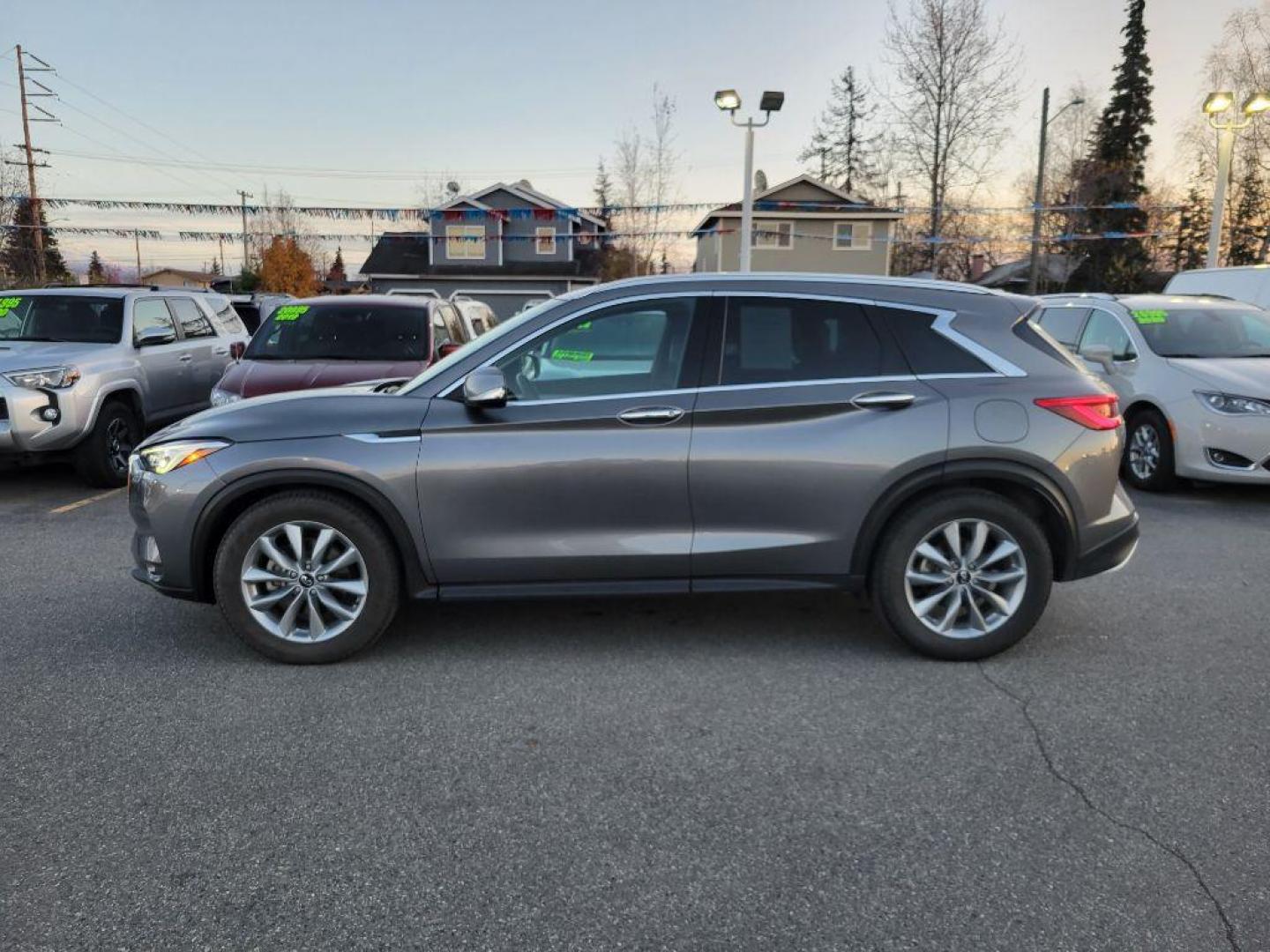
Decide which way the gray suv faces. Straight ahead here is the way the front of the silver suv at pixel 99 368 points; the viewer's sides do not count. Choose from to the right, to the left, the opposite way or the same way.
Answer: to the right

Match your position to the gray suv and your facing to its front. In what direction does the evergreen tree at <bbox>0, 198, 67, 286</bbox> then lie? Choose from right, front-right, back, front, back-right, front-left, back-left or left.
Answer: front-right

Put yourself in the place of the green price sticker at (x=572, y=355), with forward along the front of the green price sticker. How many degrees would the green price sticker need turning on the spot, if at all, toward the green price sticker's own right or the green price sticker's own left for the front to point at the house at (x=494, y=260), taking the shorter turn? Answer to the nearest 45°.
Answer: approximately 180°

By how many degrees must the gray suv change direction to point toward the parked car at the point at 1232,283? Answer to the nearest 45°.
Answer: approximately 135° to its right

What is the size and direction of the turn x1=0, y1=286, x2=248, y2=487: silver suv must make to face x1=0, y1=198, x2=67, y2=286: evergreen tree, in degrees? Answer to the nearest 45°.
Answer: approximately 135° to its right

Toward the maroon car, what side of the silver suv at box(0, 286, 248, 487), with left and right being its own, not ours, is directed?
left

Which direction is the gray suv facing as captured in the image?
to the viewer's left

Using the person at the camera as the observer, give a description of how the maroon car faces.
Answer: facing the viewer and to the left of the viewer

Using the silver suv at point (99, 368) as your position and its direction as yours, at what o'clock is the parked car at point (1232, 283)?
The parked car is roughly at 8 o'clock from the silver suv.

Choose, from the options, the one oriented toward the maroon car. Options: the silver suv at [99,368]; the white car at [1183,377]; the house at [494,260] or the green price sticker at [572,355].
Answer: the house

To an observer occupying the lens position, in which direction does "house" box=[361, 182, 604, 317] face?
facing the viewer

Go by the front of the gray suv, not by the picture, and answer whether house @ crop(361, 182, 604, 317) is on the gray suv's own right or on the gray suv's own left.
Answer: on the gray suv's own right

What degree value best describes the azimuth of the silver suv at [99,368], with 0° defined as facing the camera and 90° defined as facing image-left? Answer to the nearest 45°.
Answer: approximately 45°

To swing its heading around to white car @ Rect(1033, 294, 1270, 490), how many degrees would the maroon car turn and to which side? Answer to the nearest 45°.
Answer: approximately 135° to its left

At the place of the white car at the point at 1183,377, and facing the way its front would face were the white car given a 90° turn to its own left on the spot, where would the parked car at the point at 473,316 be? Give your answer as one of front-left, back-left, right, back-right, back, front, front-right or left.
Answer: back-left

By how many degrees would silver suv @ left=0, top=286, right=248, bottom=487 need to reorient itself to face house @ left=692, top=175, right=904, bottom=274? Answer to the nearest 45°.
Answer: approximately 180°
